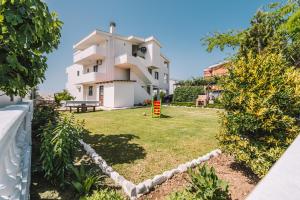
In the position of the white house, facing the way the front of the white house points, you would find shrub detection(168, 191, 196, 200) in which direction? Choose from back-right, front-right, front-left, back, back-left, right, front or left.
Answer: front-left

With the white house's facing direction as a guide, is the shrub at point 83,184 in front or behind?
in front

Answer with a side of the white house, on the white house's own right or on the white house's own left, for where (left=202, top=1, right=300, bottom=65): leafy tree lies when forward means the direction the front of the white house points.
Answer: on the white house's own left

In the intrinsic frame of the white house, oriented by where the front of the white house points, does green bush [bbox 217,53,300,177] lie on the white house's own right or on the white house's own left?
on the white house's own left

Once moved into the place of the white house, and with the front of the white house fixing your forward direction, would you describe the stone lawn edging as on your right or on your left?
on your left

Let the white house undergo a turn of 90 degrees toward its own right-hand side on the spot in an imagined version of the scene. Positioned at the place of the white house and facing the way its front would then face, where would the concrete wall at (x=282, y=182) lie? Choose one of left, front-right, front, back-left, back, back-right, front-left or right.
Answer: back-left

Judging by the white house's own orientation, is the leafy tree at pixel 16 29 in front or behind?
in front
